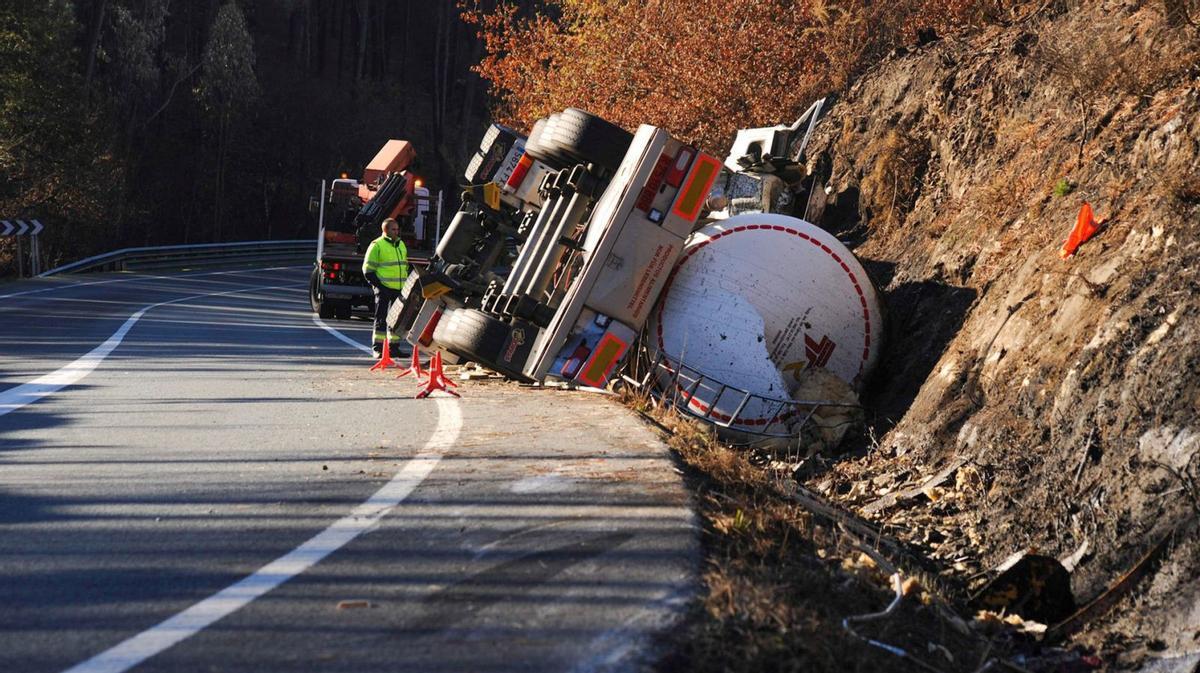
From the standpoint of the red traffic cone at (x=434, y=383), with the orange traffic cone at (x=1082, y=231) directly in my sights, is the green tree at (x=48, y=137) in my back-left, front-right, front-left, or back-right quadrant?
back-left

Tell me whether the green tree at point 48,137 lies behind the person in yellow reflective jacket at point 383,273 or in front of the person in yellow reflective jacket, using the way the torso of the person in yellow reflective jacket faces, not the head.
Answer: behind

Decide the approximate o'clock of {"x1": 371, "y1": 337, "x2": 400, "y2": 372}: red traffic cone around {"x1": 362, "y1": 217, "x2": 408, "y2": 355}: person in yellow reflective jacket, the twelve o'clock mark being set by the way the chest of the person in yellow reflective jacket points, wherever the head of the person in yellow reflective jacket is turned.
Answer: The red traffic cone is roughly at 1 o'clock from the person in yellow reflective jacket.
